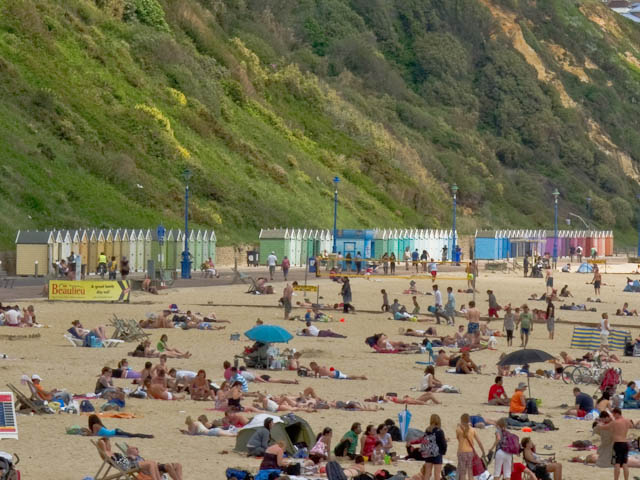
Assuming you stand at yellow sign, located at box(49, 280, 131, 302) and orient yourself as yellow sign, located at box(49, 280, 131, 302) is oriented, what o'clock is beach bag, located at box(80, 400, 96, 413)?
The beach bag is roughly at 12 o'clock from the yellow sign.

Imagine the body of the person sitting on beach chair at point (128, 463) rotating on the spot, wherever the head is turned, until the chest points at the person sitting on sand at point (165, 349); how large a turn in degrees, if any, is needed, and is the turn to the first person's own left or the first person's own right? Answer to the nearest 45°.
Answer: approximately 90° to the first person's own left

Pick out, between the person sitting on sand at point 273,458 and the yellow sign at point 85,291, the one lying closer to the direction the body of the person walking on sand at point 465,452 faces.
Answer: the yellow sign

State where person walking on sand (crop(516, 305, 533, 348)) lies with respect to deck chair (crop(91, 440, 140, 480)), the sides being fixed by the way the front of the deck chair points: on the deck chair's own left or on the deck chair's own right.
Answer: on the deck chair's own left

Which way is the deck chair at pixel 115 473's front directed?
to the viewer's right

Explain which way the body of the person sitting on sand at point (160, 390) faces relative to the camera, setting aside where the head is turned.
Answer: to the viewer's right

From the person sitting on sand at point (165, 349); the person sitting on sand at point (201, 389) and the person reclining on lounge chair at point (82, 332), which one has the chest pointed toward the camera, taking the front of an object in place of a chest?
the person sitting on sand at point (201, 389)

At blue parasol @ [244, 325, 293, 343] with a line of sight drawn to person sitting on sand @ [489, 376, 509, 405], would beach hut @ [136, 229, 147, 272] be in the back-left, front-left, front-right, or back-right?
back-left

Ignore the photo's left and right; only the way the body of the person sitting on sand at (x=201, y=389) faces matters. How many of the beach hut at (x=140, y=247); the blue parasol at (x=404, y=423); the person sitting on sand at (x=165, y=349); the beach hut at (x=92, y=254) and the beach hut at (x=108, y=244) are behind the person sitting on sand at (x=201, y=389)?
4

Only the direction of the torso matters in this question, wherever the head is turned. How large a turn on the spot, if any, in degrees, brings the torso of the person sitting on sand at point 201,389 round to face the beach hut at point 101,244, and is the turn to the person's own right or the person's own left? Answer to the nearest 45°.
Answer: approximately 180°
